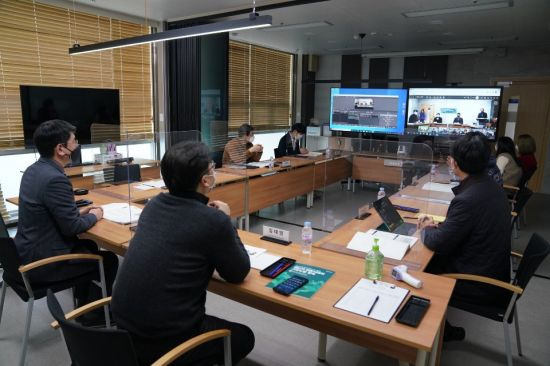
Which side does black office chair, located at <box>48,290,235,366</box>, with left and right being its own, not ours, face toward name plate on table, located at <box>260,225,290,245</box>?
front

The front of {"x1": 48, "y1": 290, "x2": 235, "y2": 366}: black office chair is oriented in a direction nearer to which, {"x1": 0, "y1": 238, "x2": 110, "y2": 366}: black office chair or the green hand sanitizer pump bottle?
the green hand sanitizer pump bottle

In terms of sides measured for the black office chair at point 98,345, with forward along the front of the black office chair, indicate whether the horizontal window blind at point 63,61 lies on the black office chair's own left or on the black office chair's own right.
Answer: on the black office chair's own left

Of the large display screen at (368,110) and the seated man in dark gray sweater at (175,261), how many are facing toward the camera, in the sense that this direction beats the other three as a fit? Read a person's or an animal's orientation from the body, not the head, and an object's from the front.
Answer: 1

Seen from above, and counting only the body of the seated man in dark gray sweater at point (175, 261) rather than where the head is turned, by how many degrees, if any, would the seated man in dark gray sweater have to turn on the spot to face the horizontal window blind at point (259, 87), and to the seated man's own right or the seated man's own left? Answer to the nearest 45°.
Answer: approximately 45° to the seated man's own left

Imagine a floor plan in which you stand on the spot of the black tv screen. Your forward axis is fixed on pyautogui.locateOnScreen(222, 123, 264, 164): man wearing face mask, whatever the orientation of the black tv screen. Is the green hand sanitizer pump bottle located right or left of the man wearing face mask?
right

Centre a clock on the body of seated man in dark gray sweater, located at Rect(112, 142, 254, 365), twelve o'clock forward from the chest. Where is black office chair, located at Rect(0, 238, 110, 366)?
The black office chair is roughly at 9 o'clock from the seated man in dark gray sweater.

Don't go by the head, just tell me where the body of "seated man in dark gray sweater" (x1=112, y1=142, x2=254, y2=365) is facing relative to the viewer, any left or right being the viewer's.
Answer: facing away from the viewer and to the right of the viewer

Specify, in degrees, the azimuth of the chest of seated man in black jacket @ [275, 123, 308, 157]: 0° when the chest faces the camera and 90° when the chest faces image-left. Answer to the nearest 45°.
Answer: approximately 315°

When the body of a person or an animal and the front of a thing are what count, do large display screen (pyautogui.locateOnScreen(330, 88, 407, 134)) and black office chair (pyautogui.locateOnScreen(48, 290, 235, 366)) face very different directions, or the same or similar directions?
very different directions

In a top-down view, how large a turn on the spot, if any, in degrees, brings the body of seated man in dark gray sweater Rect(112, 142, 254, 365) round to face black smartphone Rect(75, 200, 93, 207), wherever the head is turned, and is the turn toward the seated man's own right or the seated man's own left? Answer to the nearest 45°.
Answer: approximately 45° to the seated man's own left

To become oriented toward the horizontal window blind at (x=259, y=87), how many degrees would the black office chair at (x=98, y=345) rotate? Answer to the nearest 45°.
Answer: approximately 45° to its left

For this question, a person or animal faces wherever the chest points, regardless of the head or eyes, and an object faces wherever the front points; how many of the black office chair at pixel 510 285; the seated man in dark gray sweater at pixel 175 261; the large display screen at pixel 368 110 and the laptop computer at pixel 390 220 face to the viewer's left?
1

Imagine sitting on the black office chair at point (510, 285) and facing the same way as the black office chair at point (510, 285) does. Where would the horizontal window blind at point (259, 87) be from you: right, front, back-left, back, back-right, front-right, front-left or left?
front-right

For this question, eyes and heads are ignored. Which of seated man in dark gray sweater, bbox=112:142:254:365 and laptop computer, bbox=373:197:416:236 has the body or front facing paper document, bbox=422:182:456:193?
the seated man in dark gray sweater

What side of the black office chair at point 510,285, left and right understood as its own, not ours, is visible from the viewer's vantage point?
left

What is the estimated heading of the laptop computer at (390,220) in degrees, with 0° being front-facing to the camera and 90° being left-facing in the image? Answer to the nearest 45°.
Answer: approximately 315°

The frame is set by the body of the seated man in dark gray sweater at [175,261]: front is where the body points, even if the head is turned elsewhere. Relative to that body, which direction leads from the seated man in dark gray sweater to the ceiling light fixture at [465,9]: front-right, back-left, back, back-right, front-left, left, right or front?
front

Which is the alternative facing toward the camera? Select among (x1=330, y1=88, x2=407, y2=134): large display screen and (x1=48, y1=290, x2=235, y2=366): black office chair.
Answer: the large display screen

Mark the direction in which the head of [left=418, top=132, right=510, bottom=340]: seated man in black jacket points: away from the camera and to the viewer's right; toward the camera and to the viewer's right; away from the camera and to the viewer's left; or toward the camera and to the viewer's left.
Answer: away from the camera and to the viewer's left

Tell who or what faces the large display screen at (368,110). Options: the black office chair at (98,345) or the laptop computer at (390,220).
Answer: the black office chair

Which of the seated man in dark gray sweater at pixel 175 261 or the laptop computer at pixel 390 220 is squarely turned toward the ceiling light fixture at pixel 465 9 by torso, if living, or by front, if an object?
the seated man in dark gray sweater
